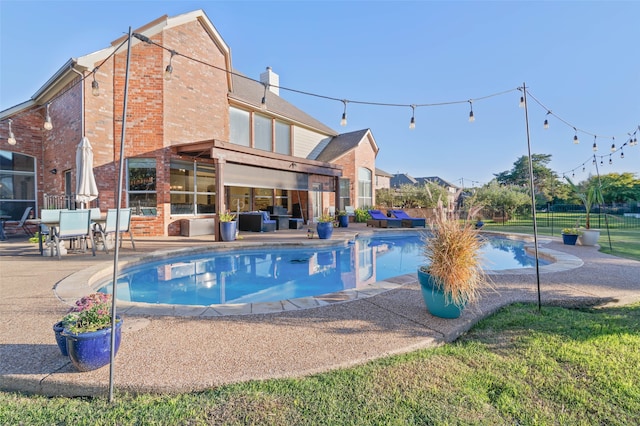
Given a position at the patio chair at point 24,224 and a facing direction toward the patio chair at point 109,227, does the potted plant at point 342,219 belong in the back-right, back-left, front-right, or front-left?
front-left

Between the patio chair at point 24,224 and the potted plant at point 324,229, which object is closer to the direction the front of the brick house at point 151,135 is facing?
the potted plant

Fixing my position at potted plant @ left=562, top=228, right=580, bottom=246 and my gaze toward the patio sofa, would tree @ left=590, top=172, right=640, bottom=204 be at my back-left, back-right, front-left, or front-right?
back-right

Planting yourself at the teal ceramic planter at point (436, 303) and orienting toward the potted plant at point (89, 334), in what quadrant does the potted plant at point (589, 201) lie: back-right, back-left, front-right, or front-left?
back-right

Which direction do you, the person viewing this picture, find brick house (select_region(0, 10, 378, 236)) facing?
facing away from the viewer and to the left of the viewer

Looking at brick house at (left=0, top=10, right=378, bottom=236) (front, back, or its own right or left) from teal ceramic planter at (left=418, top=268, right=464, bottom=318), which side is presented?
back
